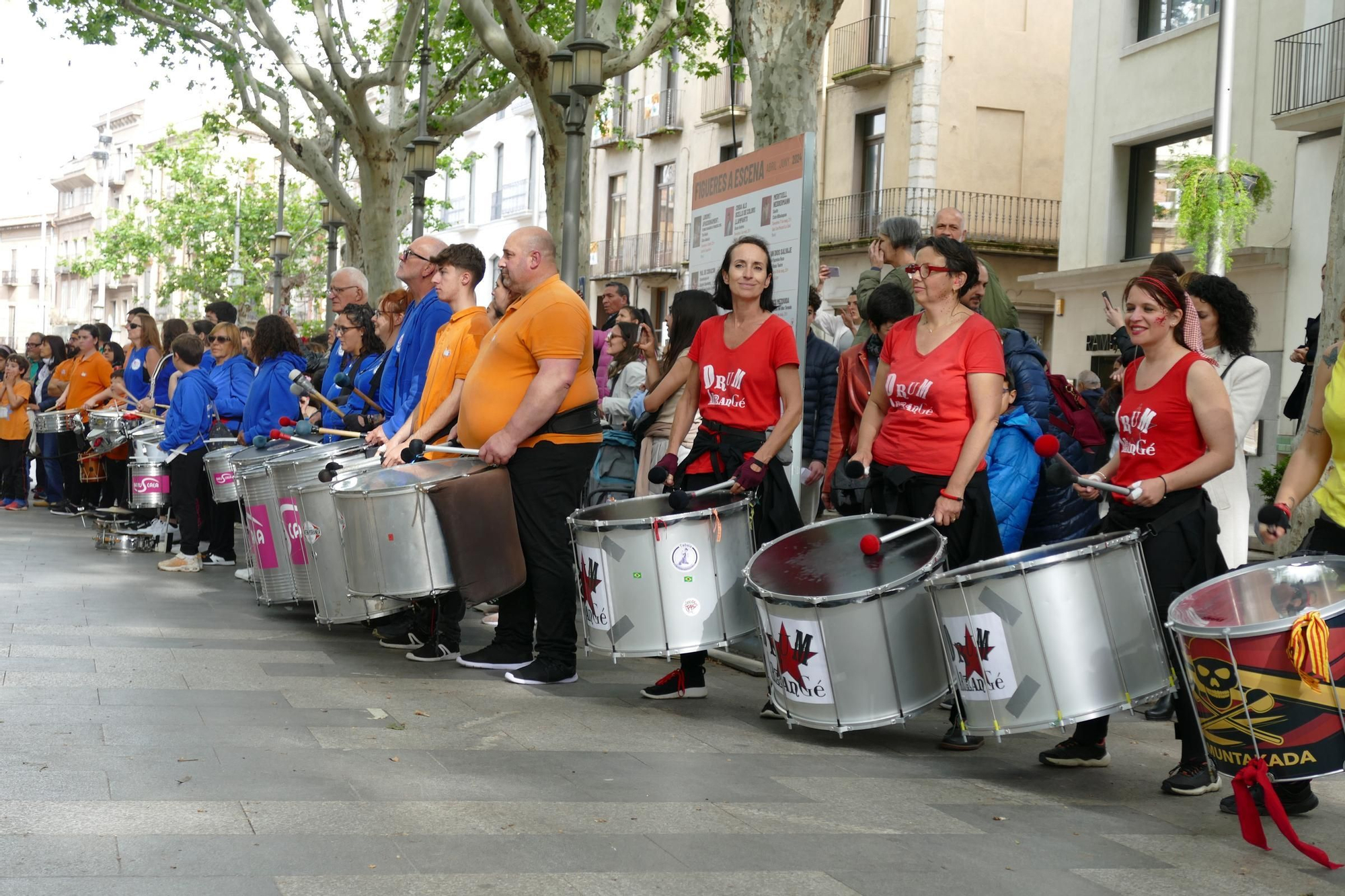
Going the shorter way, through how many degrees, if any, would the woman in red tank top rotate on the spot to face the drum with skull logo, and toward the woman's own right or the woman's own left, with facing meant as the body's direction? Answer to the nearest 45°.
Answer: approximately 45° to the woman's own left

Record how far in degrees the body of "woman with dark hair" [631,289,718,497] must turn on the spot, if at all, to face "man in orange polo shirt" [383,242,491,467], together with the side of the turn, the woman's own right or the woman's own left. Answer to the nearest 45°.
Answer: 0° — they already face them

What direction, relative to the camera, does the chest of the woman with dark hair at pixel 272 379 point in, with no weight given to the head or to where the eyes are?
to the viewer's left

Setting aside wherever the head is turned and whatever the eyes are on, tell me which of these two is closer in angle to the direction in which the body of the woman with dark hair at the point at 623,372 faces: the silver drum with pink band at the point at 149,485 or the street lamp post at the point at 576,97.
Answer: the silver drum with pink band

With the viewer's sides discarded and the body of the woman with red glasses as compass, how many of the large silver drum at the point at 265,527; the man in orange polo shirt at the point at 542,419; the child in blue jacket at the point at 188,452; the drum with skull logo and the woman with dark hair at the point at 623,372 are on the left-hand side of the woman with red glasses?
1

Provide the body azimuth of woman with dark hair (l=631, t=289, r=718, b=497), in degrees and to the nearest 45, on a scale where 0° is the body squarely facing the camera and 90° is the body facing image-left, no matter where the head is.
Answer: approximately 90°

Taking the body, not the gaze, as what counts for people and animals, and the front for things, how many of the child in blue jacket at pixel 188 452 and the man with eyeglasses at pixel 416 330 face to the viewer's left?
2

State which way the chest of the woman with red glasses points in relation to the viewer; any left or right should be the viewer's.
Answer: facing the viewer and to the left of the viewer

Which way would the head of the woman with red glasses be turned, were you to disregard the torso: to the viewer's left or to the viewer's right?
to the viewer's left

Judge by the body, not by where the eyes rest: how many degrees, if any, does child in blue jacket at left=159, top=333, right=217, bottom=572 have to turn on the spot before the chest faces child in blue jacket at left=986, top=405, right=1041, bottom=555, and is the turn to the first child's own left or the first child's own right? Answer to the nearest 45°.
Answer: approximately 135° to the first child's own left

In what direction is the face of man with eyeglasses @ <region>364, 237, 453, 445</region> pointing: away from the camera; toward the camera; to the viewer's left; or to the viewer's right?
to the viewer's left

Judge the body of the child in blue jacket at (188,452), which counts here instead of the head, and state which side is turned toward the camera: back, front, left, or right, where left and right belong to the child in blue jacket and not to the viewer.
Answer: left

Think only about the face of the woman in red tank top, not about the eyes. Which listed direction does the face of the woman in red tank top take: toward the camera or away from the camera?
toward the camera

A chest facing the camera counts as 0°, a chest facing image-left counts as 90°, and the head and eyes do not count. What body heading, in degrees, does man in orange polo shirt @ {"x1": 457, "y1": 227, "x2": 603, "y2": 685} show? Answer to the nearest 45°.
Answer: approximately 90°

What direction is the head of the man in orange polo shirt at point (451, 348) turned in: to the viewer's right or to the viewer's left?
to the viewer's left

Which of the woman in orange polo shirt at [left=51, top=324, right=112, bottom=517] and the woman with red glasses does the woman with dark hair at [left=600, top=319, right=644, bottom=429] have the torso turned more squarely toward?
the woman in orange polo shirt
